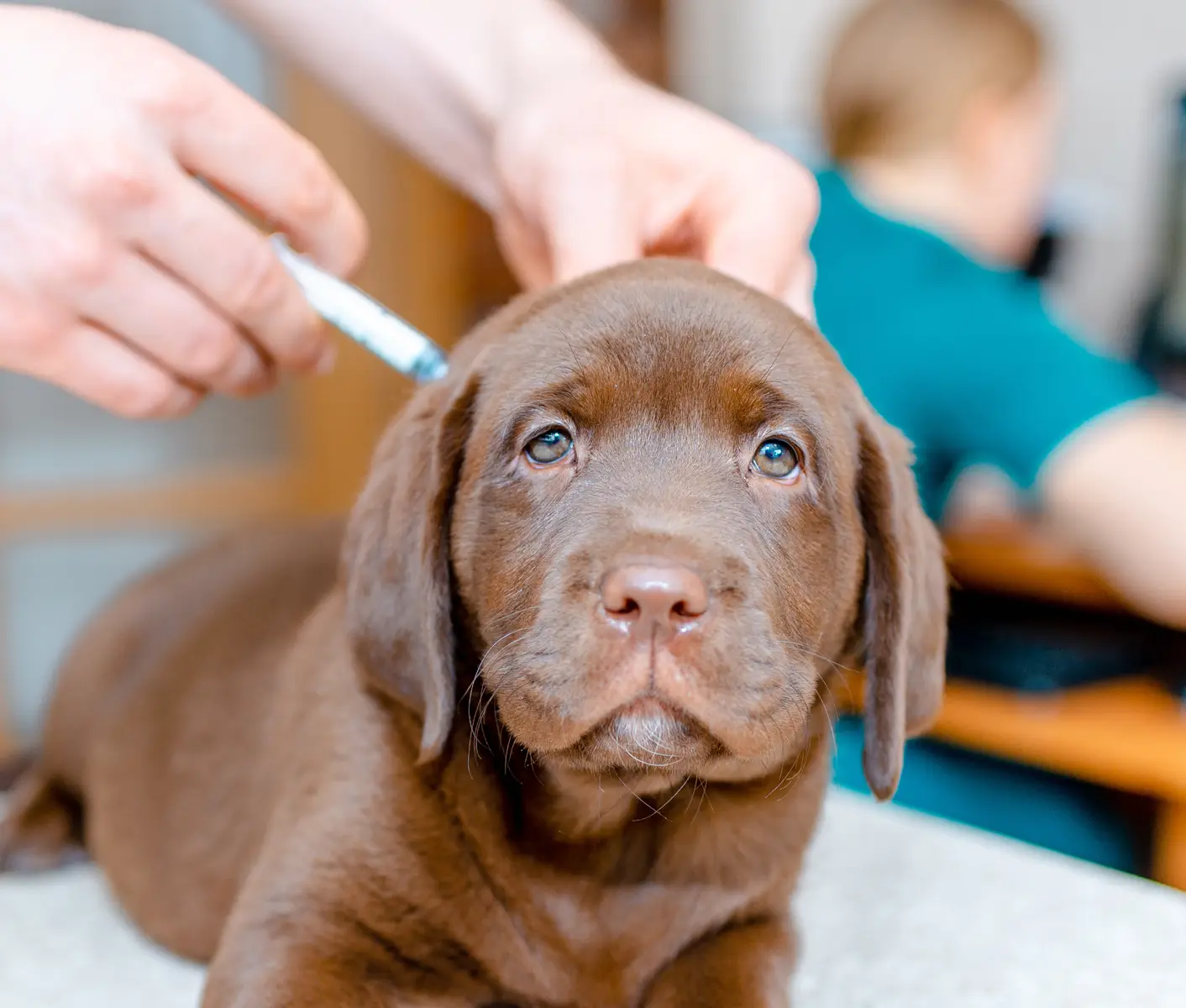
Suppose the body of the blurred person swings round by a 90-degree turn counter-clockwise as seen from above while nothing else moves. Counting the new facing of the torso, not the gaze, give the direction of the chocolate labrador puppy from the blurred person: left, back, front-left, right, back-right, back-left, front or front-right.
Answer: back-left

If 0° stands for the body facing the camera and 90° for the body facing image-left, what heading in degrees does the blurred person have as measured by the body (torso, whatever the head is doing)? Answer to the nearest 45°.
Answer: approximately 225°
